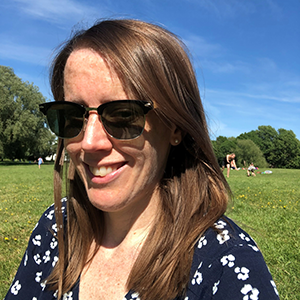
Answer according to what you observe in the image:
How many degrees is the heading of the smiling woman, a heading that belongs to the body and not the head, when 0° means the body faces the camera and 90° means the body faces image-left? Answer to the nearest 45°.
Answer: approximately 45°

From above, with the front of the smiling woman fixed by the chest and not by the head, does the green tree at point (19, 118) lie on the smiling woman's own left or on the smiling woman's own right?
on the smiling woman's own right

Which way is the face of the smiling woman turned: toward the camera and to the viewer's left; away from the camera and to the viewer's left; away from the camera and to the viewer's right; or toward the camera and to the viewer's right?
toward the camera and to the viewer's left
